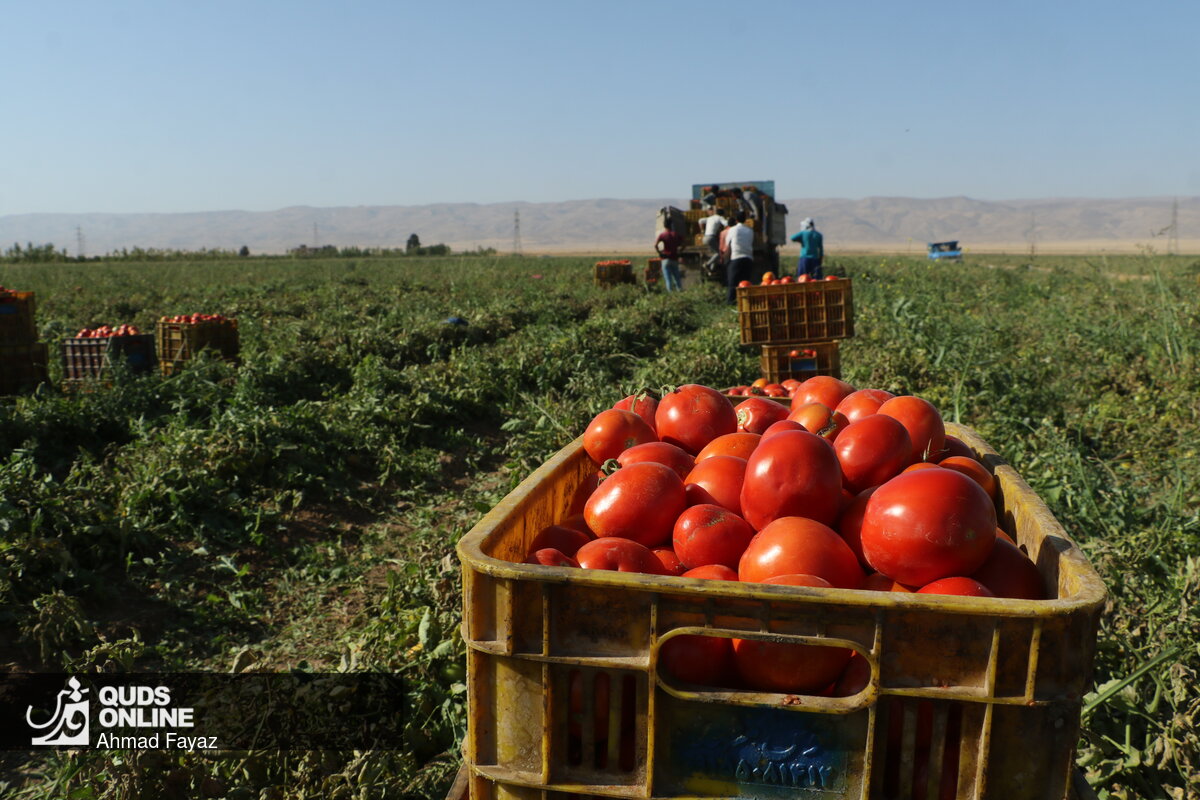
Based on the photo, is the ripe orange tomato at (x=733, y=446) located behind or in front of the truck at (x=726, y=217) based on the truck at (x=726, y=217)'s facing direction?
behind

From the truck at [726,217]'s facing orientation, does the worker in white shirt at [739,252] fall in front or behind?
behind

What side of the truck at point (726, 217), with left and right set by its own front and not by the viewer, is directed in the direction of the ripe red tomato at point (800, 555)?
back

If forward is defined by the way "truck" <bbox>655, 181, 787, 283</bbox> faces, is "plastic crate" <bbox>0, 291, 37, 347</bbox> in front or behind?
behind

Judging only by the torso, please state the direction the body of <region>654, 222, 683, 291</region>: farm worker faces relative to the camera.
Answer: away from the camera

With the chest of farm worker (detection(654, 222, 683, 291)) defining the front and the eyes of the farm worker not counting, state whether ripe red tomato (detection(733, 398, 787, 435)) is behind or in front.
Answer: behind

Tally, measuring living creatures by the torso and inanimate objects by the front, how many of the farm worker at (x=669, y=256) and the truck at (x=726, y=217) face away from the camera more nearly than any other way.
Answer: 2

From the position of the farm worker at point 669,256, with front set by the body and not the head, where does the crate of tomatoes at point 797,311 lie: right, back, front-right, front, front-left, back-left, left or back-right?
back

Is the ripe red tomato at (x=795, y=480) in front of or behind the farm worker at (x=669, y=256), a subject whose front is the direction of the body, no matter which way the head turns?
behind

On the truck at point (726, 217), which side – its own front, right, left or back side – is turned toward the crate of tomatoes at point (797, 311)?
back

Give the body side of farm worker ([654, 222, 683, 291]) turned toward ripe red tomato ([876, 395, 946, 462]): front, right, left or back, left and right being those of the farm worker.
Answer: back

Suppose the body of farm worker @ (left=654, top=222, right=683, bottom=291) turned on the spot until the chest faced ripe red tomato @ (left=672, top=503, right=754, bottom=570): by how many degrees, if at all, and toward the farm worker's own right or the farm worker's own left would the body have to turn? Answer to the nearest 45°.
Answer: approximately 180°

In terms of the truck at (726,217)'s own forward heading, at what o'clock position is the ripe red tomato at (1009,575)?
The ripe red tomato is roughly at 6 o'clock from the truck.

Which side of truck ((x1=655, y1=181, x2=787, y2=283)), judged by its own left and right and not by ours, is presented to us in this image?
back

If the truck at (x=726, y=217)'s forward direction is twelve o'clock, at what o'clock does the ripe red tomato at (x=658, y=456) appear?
The ripe red tomato is roughly at 6 o'clock from the truck.

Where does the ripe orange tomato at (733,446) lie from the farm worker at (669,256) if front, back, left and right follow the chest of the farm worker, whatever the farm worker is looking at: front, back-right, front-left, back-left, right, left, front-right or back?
back

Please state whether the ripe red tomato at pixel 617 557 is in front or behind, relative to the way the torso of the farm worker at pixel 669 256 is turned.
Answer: behind

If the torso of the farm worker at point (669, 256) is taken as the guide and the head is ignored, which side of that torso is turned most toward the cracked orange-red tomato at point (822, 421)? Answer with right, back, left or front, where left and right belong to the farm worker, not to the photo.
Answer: back
